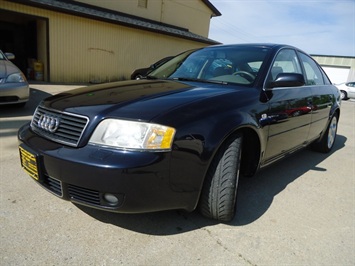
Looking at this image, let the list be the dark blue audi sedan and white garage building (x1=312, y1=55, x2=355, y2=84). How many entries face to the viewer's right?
0

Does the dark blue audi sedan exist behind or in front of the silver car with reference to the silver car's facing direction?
in front

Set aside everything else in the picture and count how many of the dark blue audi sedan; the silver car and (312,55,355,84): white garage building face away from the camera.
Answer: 0

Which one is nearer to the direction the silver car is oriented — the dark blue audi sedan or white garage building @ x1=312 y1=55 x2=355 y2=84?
the dark blue audi sedan

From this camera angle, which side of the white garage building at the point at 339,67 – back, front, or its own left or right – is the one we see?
front

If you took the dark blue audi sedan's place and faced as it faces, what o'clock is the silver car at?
The silver car is roughly at 3 o'clock from the dark blue audi sedan.

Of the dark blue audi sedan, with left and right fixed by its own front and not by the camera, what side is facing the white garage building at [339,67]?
back

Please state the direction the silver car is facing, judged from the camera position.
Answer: facing the viewer and to the right of the viewer

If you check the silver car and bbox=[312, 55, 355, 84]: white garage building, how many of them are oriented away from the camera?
0

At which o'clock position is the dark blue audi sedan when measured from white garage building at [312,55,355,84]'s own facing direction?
The dark blue audi sedan is roughly at 12 o'clock from the white garage building.

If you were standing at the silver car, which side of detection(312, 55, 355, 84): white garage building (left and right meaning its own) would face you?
front
